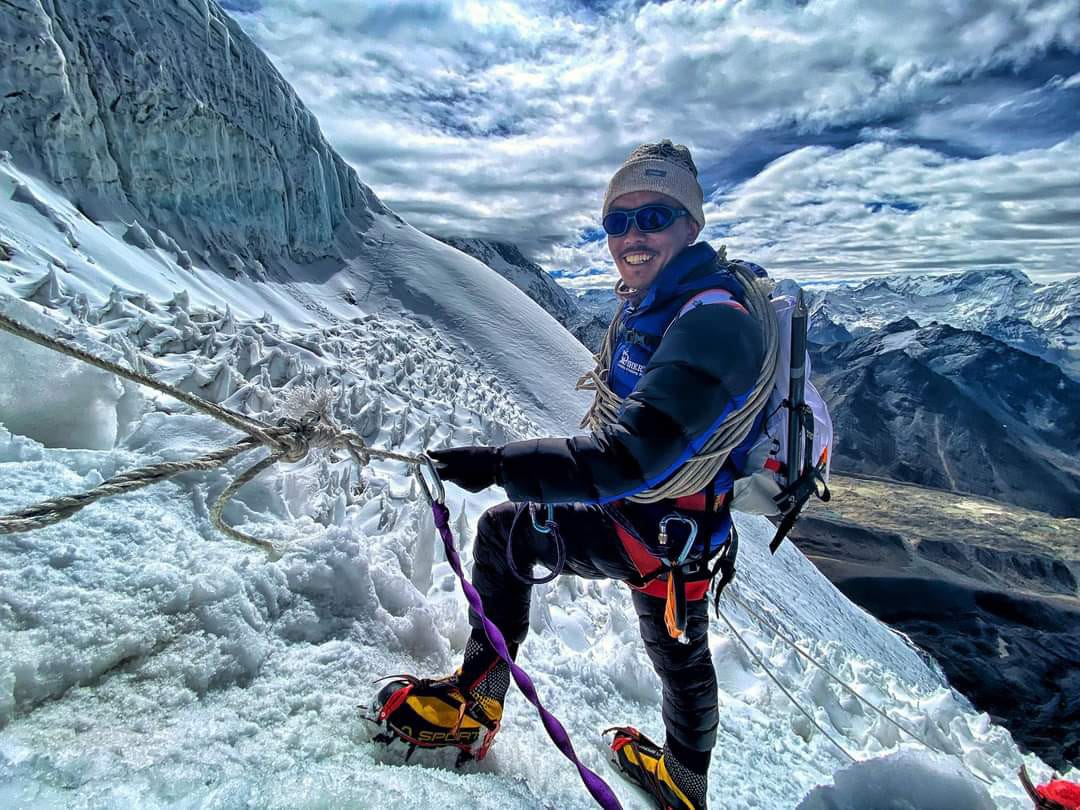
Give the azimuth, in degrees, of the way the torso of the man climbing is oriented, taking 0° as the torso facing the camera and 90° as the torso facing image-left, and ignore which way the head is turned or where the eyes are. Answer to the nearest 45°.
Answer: approximately 90°

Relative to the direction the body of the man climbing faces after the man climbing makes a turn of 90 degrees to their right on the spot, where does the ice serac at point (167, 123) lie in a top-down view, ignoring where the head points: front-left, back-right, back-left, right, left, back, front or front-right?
front-left
